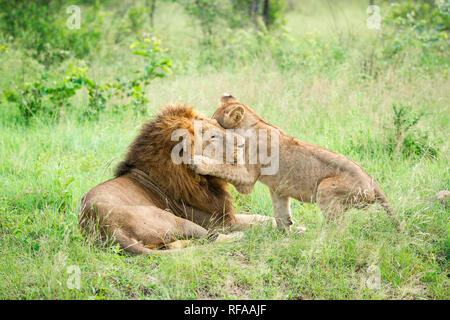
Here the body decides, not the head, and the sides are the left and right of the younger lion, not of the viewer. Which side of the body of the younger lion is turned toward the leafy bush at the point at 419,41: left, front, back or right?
right

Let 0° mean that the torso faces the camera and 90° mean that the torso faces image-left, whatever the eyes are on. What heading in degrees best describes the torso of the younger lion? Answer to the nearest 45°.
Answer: approximately 90°

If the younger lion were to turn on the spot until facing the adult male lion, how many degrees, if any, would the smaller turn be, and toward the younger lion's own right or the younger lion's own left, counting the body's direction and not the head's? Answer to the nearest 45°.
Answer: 0° — it already faces it

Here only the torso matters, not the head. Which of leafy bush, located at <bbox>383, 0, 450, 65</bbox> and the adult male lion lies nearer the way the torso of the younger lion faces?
the adult male lion

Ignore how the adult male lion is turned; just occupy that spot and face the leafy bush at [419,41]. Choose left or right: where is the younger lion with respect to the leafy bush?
right
